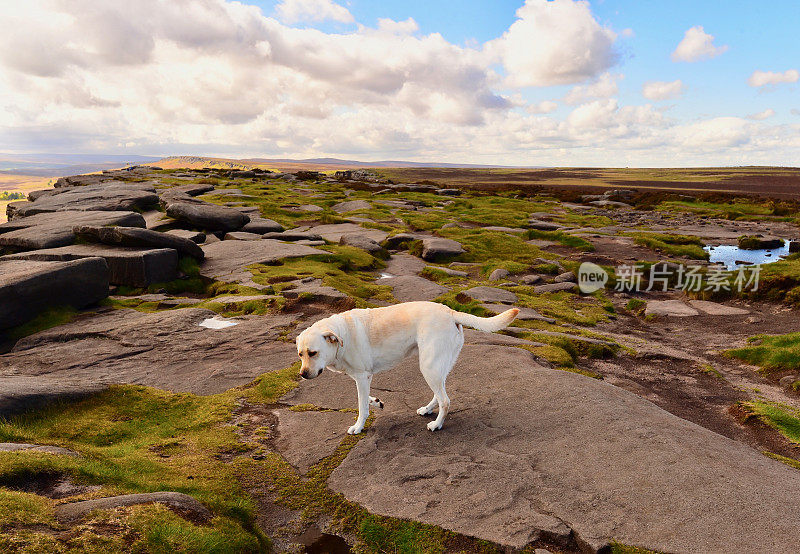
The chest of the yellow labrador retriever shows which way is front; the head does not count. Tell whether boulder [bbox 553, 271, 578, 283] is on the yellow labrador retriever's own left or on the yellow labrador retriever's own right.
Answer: on the yellow labrador retriever's own right

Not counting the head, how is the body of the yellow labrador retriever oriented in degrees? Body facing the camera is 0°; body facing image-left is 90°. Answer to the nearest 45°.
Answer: approximately 90°

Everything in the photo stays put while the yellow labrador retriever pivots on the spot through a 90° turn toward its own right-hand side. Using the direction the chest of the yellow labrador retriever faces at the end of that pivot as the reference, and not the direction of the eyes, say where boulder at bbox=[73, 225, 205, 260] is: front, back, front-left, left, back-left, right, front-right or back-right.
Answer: front-left

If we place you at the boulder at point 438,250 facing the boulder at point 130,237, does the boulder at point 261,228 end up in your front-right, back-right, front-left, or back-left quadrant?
front-right

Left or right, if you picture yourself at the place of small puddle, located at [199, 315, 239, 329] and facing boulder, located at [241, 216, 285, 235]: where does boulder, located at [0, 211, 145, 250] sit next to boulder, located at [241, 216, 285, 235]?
left

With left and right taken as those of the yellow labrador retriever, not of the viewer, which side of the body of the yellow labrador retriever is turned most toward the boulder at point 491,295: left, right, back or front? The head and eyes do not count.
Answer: right

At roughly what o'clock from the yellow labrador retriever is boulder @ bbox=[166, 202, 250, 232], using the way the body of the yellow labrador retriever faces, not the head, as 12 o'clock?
The boulder is roughly at 2 o'clock from the yellow labrador retriever.

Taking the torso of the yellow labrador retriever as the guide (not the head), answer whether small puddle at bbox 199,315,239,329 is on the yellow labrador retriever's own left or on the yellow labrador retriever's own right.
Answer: on the yellow labrador retriever's own right

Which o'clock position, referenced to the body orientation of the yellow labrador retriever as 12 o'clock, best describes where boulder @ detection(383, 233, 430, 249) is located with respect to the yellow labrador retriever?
The boulder is roughly at 3 o'clock from the yellow labrador retriever.

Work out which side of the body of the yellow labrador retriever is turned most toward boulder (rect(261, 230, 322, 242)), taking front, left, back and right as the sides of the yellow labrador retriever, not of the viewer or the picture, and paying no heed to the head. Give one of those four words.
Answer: right

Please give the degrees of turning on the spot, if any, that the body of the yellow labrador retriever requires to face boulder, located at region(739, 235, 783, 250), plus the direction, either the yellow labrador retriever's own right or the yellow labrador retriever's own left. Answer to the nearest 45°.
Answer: approximately 135° to the yellow labrador retriever's own right

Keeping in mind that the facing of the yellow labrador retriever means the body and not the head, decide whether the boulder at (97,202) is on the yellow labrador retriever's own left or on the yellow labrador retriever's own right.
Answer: on the yellow labrador retriever's own right

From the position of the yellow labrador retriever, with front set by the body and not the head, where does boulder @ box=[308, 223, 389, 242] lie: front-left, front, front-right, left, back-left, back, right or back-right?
right

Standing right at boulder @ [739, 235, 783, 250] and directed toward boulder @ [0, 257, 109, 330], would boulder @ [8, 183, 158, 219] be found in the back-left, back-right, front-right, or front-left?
front-right
